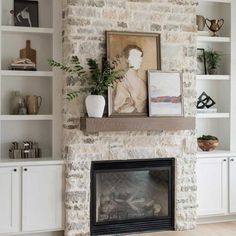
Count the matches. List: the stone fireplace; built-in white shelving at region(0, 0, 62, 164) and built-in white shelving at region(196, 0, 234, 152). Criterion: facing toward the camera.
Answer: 3

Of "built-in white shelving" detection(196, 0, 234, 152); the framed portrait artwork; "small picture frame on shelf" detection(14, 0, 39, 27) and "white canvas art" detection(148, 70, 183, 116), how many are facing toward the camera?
4

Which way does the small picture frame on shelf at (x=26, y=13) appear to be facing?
toward the camera

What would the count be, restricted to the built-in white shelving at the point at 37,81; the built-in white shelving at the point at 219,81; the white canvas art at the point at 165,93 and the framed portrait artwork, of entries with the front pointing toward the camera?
4

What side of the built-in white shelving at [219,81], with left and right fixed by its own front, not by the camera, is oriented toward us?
front

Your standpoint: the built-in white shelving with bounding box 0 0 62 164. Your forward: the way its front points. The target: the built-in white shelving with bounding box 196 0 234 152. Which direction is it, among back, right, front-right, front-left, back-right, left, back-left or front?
left

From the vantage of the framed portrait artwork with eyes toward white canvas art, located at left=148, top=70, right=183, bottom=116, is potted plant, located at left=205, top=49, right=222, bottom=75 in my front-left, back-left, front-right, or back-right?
front-left

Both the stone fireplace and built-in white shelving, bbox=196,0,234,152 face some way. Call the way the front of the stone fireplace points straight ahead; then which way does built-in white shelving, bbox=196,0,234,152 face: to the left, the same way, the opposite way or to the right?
the same way

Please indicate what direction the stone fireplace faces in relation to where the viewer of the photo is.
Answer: facing the viewer

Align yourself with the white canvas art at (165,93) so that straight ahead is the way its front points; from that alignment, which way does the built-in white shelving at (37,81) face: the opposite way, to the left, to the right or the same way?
the same way

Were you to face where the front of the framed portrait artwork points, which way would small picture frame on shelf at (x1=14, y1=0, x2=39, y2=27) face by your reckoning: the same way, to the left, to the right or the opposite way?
the same way

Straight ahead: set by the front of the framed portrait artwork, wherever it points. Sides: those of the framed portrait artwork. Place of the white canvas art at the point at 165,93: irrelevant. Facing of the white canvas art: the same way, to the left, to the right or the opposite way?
the same way

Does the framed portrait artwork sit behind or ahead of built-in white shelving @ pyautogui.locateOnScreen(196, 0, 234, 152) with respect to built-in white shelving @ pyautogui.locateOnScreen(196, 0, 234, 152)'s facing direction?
ahead

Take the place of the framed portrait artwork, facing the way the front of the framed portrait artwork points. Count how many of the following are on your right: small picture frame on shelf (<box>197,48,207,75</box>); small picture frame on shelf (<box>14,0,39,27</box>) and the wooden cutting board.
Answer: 2

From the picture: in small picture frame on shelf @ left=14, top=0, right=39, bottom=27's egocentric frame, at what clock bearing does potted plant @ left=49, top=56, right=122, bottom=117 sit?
The potted plant is roughly at 10 o'clock from the small picture frame on shelf.
